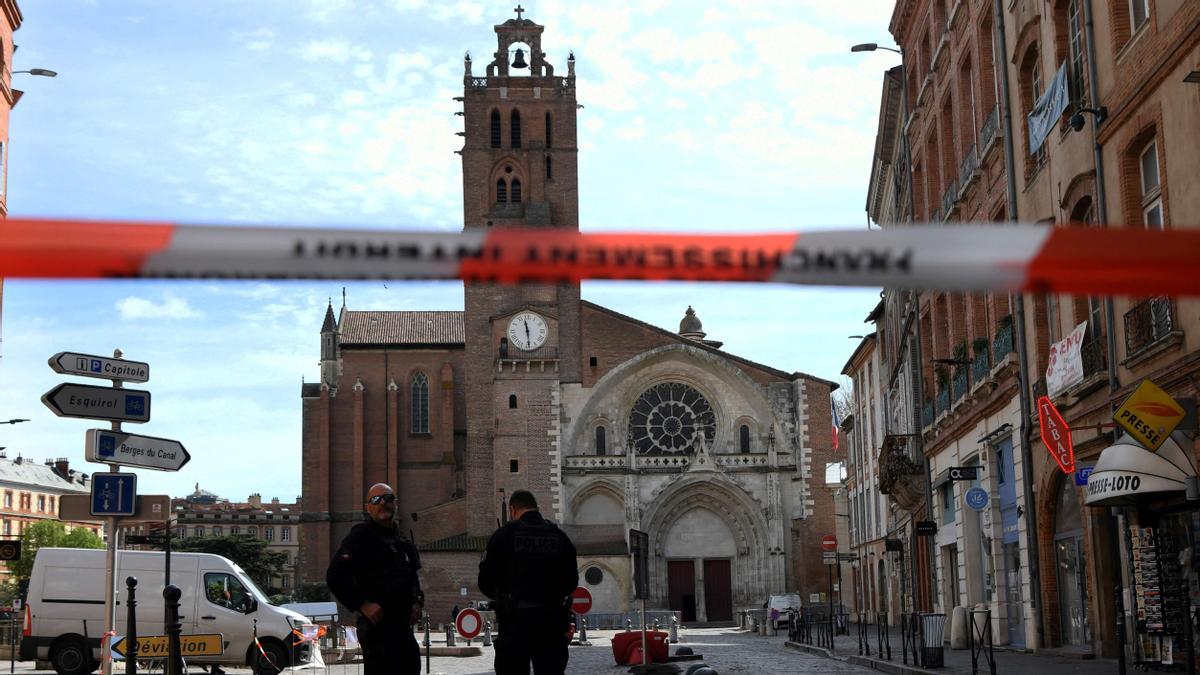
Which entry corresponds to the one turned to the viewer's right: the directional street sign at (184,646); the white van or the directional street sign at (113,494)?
the white van

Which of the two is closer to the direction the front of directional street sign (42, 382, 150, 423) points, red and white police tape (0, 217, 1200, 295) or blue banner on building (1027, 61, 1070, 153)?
the red and white police tape

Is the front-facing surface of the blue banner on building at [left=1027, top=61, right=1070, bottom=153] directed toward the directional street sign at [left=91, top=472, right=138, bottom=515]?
yes

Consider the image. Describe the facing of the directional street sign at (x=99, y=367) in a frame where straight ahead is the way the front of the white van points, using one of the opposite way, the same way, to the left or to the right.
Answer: to the right

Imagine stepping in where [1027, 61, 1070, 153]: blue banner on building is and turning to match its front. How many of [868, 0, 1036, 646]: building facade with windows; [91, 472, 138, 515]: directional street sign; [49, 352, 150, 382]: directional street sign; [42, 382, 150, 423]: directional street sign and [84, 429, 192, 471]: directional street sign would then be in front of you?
4

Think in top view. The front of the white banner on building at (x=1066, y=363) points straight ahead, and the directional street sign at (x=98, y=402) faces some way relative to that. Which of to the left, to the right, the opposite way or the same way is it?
to the left

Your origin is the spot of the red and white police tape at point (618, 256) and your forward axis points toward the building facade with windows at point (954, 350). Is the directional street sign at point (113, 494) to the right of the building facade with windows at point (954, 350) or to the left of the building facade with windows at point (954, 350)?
left

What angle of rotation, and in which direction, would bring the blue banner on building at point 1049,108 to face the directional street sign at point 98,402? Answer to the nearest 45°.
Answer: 0° — it already faces it

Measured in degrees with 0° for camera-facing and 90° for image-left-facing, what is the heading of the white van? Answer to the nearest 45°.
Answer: approximately 270°

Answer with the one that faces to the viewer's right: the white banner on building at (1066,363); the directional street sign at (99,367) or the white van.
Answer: the white van
